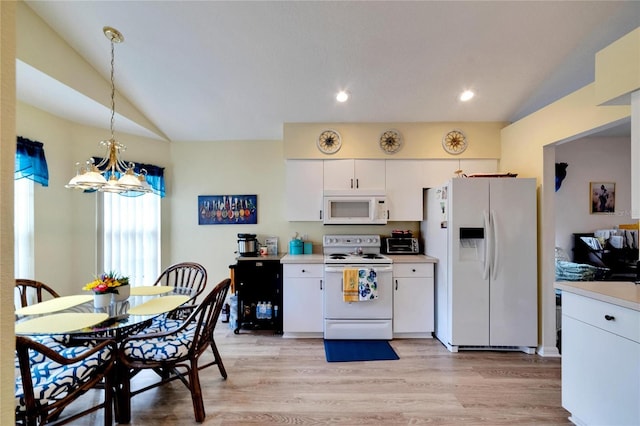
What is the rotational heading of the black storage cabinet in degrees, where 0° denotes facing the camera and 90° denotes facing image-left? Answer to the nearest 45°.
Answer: approximately 0°

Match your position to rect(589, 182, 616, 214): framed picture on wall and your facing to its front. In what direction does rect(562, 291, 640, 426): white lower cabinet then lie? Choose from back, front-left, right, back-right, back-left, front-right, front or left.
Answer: front

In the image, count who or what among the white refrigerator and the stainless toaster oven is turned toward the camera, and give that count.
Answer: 2

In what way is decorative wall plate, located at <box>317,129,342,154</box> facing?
toward the camera

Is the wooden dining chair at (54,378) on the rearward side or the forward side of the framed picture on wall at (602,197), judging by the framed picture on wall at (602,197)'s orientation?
on the forward side

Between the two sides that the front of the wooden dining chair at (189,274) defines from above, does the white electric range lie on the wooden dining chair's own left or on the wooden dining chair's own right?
on the wooden dining chair's own left

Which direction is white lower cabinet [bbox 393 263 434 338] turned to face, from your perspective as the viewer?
facing the viewer

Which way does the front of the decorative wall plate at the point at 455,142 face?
toward the camera

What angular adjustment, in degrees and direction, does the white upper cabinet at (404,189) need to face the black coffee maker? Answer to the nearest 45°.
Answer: approximately 90° to its right

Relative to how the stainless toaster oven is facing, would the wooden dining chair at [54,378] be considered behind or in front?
in front
